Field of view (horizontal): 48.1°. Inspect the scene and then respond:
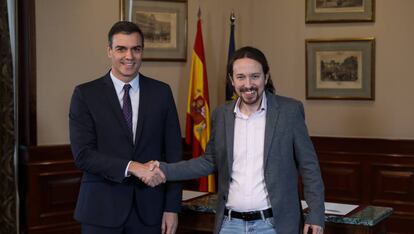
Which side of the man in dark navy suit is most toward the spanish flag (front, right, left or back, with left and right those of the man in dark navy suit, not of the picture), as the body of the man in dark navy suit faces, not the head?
back

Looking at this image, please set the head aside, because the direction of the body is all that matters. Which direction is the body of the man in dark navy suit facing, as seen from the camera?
toward the camera

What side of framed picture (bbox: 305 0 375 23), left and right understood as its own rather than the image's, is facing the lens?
front

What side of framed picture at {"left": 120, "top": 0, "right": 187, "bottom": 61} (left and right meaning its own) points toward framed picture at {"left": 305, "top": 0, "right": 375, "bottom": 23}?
left

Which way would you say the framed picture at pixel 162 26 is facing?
toward the camera

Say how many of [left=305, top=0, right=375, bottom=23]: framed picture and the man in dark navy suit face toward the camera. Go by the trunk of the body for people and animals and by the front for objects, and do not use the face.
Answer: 2

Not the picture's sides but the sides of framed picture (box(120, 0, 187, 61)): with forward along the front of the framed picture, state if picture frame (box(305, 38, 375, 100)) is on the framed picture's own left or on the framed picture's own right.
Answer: on the framed picture's own left

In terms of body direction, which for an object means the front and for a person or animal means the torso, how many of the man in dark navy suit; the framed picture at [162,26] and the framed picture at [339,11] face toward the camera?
3

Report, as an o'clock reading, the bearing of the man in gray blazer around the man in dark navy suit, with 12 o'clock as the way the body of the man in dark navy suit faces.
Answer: The man in gray blazer is roughly at 10 o'clock from the man in dark navy suit.

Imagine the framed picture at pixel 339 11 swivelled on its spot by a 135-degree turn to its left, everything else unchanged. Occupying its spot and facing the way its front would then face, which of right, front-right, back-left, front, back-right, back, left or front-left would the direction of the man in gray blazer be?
back-right
